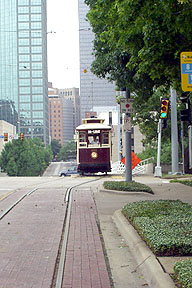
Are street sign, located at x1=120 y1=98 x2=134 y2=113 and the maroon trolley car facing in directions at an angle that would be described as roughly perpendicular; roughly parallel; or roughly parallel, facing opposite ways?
roughly parallel

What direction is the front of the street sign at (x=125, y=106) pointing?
toward the camera

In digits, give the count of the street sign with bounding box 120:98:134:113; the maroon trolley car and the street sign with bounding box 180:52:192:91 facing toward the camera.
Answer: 3

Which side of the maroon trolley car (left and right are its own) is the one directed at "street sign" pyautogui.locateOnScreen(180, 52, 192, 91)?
front

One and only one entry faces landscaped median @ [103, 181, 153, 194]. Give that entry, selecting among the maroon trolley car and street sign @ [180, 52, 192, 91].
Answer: the maroon trolley car

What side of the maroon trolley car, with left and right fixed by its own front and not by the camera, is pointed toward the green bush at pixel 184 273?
front

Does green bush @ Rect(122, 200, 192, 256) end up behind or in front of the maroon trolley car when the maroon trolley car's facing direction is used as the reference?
in front

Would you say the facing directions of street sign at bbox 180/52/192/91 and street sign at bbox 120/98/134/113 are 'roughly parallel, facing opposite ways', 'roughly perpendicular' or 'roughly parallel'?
roughly parallel

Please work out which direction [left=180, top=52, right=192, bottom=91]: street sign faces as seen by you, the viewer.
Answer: facing the viewer
